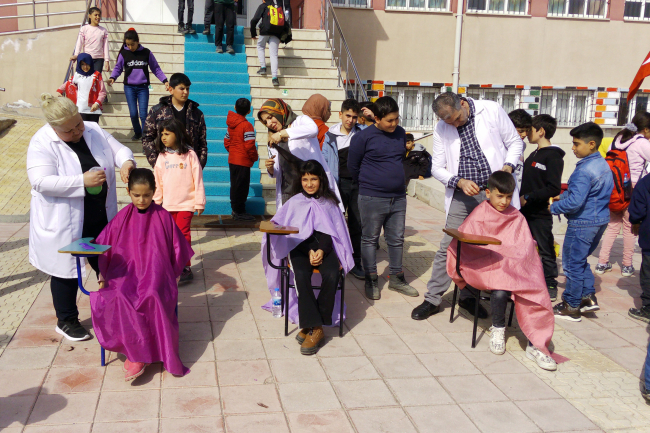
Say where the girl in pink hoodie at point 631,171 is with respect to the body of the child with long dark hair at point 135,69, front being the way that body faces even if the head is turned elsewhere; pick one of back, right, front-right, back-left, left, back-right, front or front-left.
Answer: front-left

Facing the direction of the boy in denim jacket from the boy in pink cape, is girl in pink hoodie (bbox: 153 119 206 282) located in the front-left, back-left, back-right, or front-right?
back-left

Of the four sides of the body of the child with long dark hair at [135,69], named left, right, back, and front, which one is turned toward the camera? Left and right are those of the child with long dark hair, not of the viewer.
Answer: front

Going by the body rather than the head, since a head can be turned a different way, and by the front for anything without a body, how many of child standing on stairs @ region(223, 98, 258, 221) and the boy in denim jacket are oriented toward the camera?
0

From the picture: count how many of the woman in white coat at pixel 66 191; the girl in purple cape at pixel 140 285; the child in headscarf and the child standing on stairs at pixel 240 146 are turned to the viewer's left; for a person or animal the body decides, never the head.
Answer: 0

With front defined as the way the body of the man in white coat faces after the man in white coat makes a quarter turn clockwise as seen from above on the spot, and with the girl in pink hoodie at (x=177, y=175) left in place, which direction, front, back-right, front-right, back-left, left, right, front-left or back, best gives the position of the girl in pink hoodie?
front

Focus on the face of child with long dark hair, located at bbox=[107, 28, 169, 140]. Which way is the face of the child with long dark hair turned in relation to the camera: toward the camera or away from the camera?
toward the camera

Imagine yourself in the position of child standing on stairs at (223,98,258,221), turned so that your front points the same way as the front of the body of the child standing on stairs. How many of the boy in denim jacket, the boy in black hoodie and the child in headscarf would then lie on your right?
2

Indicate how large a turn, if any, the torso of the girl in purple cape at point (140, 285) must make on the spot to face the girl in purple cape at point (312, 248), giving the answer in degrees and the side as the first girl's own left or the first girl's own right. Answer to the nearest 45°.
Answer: approximately 90° to the first girl's own left

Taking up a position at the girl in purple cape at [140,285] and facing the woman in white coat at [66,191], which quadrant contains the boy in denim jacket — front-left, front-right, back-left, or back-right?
back-right

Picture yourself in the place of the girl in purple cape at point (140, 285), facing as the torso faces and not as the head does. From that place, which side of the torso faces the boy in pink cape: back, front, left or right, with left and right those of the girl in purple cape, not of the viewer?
left

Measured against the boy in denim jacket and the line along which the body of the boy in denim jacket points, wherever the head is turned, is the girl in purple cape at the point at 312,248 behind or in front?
in front

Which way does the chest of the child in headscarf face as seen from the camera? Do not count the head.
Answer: toward the camera

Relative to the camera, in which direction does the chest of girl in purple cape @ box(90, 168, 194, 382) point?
toward the camera

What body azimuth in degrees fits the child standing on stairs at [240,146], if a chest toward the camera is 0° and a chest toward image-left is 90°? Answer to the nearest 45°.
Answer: approximately 225°

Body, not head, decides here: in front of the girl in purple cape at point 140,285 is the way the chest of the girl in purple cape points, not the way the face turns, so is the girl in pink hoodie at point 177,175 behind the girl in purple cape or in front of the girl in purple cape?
behind

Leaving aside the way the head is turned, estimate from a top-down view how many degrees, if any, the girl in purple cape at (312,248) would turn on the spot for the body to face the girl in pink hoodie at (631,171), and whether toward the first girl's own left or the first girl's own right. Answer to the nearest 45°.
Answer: approximately 135° to the first girl's own left

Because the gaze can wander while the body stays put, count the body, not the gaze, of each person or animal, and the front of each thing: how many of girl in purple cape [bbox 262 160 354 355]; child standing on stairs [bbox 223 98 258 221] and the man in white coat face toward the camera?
2
